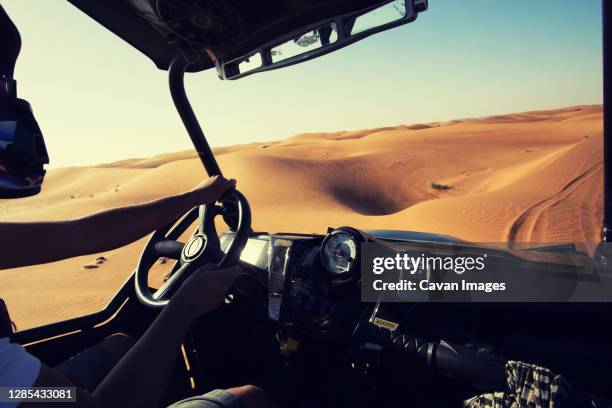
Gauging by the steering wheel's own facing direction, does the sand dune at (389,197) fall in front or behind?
behind

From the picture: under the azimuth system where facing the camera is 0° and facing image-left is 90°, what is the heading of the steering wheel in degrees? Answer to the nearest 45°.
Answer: approximately 45°
